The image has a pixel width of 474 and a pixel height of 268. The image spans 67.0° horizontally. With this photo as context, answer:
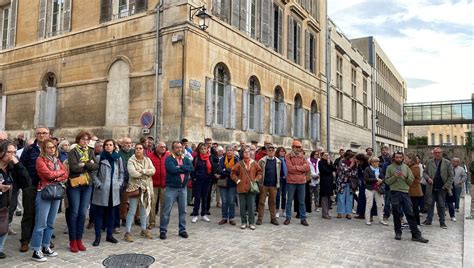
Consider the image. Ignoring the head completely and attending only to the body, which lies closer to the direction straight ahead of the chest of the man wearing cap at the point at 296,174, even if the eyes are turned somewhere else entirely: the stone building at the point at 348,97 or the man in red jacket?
the man in red jacket

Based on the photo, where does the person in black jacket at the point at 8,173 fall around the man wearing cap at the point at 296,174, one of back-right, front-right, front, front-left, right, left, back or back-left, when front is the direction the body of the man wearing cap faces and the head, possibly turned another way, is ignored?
front-right

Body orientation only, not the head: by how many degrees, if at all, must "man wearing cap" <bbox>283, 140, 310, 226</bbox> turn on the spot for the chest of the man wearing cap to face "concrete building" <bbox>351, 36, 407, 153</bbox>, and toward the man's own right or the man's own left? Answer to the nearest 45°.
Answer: approximately 180°

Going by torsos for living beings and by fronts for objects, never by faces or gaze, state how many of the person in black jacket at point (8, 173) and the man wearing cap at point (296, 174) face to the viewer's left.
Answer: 0

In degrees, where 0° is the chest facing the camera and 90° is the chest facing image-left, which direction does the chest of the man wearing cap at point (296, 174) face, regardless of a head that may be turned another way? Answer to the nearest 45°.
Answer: approximately 0°

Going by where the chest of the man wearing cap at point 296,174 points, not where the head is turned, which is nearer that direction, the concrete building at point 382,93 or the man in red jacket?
the man in red jacket

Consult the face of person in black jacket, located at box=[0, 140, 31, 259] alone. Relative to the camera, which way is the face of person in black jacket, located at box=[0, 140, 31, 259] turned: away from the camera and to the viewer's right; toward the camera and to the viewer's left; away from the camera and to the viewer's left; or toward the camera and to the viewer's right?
toward the camera and to the viewer's right

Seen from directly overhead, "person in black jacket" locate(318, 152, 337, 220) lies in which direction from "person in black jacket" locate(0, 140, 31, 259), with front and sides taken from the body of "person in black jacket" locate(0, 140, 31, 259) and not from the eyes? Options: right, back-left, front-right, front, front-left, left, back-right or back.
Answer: front-left

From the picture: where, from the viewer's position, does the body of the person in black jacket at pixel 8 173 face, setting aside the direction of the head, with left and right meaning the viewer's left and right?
facing the viewer and to the right of the viewer

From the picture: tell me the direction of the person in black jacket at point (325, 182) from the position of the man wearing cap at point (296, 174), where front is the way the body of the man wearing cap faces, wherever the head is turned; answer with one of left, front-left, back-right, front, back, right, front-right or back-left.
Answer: back-left

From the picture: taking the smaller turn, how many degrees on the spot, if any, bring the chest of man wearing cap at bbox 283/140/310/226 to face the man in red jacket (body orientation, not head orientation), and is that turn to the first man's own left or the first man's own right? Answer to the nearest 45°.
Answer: approximately 45° to the first man's own right

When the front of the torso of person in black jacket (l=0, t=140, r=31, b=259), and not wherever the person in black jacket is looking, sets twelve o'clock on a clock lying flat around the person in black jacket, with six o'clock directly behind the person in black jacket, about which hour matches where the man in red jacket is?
The man in red jacket is roughly at 10 o'clock from the person in black jacket.
